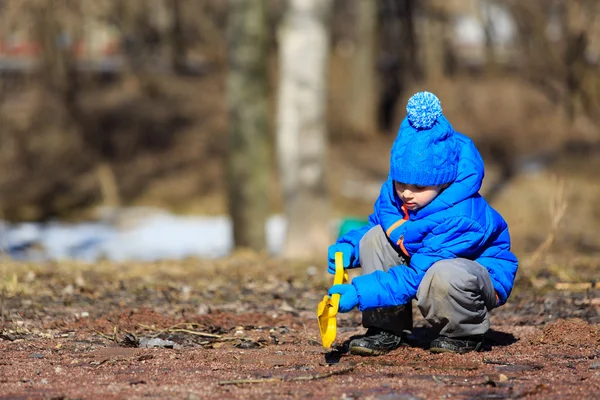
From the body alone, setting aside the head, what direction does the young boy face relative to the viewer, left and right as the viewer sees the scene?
facing the viewer and to the left of the viewer

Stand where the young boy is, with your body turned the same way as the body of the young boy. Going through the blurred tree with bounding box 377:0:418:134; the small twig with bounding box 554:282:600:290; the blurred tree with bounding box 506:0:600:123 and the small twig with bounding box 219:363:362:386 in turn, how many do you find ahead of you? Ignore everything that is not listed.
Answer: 1

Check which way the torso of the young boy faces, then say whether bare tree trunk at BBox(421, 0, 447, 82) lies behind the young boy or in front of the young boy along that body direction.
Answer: behind

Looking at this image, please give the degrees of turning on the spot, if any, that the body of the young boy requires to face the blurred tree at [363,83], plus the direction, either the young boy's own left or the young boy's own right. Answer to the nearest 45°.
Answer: approximately 135° to the young boy's own right

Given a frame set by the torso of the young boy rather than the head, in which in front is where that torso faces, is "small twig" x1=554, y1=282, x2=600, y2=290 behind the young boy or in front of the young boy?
behind

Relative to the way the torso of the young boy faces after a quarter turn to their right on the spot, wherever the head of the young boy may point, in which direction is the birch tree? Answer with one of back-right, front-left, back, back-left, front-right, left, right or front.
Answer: front-right

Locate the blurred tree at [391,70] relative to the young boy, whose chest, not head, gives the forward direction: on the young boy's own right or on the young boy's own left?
on the young boy's own right

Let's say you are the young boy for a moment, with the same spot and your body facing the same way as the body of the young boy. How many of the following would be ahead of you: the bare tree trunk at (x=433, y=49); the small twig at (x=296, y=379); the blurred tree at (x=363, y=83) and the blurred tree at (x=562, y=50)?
1

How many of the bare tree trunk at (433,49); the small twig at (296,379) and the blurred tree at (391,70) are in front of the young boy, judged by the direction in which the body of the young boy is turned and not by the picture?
1

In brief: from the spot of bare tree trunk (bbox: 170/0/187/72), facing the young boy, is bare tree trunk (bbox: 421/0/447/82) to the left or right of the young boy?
left

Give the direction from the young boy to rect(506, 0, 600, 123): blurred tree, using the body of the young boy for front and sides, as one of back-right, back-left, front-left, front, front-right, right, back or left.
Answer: back-right

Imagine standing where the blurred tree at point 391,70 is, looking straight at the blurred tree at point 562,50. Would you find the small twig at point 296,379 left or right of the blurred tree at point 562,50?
right

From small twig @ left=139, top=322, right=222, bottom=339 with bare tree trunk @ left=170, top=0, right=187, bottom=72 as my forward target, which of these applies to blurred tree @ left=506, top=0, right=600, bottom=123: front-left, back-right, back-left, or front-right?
front-right
